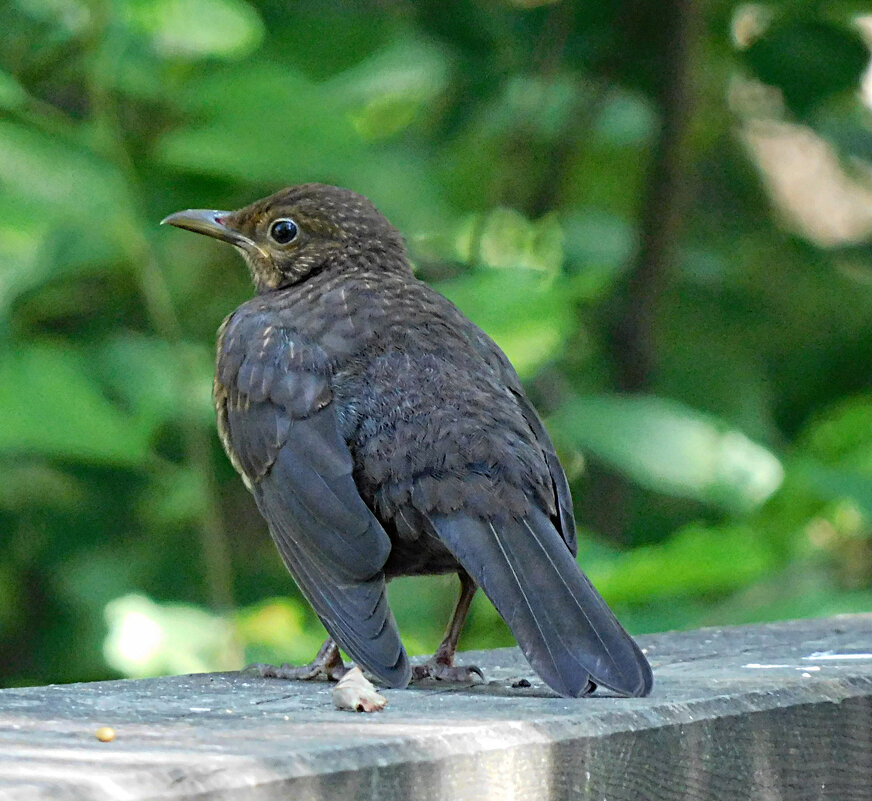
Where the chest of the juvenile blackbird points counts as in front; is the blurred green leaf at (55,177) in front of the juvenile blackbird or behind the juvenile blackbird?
in front

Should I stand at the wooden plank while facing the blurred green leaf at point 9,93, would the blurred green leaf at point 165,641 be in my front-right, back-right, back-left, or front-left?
front-right

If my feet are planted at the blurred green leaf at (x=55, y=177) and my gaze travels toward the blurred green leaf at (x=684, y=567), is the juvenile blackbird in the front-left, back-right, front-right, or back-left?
front-right

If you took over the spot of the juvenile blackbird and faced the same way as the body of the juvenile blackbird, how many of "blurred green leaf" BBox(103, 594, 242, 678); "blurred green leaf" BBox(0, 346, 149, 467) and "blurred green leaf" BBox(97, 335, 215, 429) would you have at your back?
0

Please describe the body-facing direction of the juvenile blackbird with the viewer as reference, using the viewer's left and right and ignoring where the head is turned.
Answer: facing away from the viewer and to the left of the viewer

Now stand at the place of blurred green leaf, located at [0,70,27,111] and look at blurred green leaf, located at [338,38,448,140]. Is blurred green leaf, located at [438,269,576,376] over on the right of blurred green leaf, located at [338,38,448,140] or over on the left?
right

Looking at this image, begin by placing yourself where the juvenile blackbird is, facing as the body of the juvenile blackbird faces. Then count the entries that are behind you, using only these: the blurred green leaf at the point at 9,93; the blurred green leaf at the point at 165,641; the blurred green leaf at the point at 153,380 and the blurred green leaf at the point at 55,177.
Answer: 0

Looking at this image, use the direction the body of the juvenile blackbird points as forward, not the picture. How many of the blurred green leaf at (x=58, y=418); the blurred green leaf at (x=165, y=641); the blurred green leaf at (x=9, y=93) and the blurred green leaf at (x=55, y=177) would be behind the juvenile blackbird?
0

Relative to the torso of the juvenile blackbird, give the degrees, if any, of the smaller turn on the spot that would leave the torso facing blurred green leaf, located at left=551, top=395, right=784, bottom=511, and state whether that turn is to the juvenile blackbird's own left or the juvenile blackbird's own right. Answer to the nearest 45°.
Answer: approximately 90° to the juvenile blackbird's own right

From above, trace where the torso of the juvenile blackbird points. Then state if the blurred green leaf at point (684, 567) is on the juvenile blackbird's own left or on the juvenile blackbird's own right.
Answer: on the juvenile blackbird's own right

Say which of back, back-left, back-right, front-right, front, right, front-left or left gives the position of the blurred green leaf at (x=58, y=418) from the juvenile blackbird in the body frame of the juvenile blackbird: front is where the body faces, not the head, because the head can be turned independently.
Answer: front

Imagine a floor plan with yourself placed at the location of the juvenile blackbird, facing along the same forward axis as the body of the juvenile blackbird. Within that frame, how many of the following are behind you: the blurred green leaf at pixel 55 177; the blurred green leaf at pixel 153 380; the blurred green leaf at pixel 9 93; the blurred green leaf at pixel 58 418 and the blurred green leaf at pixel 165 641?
0
